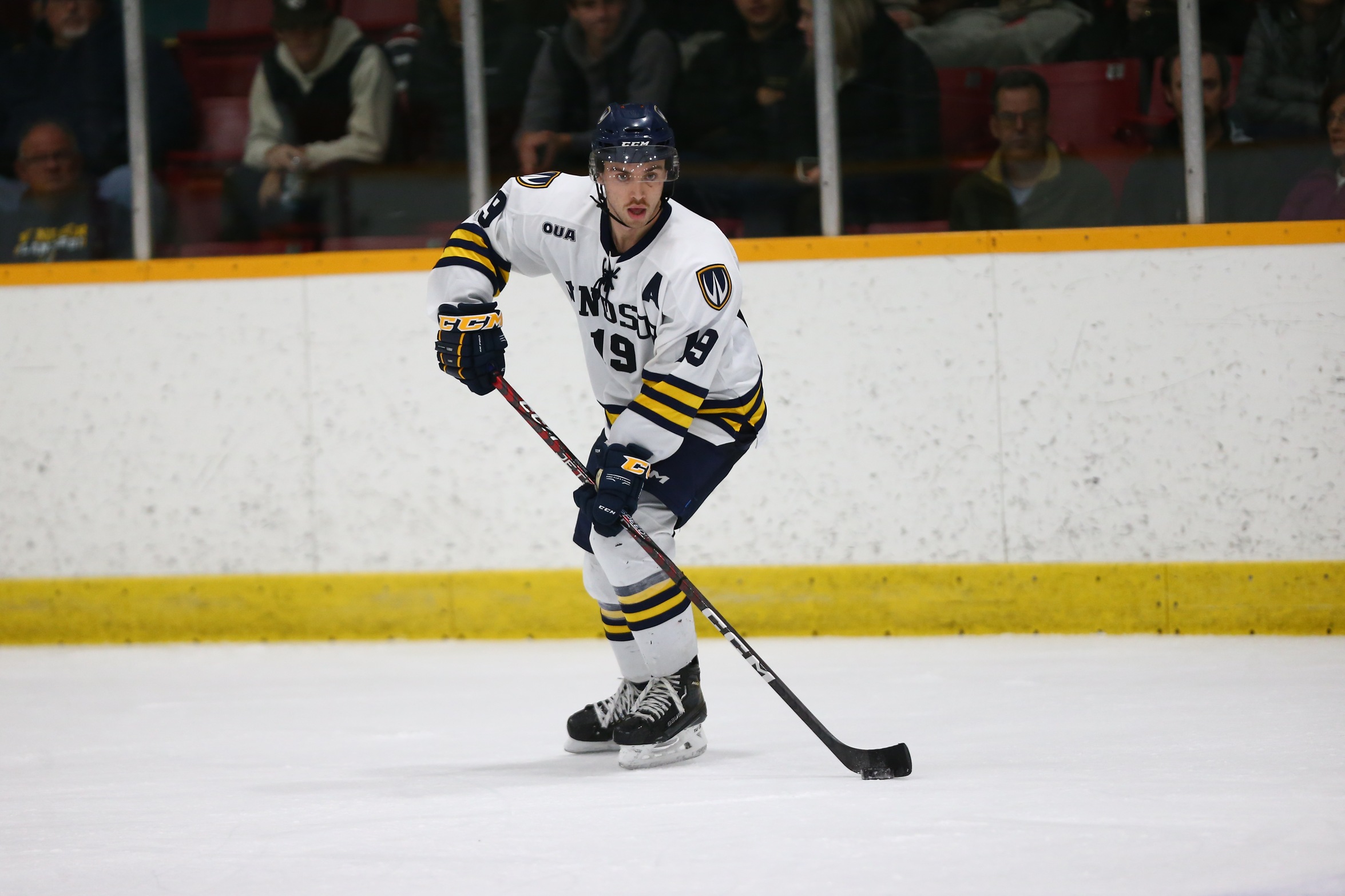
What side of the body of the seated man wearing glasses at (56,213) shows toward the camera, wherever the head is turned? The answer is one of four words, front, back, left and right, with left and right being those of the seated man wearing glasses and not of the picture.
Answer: front

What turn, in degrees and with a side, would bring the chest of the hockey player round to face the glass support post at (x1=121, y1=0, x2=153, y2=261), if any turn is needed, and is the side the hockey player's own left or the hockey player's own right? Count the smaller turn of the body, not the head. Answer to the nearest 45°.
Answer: approximately 90° to the hockey player's own right

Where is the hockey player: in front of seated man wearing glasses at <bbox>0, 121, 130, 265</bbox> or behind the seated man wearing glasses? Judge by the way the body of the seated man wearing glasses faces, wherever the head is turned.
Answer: in front

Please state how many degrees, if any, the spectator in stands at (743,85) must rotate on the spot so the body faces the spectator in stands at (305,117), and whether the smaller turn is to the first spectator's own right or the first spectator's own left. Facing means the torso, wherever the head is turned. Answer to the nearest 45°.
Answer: approximately 90° to the first spectator's own right

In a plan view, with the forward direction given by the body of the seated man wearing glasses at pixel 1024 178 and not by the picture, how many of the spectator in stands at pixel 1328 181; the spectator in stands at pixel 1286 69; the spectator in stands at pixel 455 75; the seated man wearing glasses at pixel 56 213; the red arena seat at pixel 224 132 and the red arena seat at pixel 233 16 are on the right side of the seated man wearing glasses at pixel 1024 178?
4

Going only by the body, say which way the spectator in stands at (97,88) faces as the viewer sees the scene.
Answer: toward the camera

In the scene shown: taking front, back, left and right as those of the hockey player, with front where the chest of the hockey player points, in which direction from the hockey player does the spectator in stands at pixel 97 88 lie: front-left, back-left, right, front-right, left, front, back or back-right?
right

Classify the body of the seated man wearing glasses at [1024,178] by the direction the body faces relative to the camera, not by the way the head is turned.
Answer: toward the camera

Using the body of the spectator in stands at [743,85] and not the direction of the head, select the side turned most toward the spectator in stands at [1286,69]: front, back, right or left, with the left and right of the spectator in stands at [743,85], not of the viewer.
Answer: left

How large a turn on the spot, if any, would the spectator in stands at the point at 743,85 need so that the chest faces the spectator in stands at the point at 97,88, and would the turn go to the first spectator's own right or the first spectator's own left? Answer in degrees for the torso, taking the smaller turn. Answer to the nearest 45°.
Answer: approximately 90° to the first spectator's own right

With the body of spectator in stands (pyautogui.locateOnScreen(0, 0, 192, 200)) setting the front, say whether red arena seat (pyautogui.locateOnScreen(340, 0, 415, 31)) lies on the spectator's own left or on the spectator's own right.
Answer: on the spectator's own left
